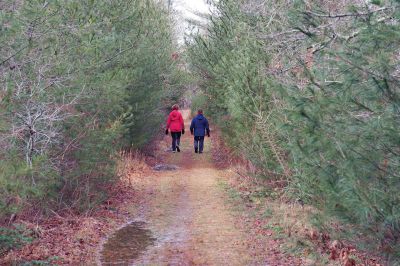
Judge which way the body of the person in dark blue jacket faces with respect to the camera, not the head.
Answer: away from the camera
